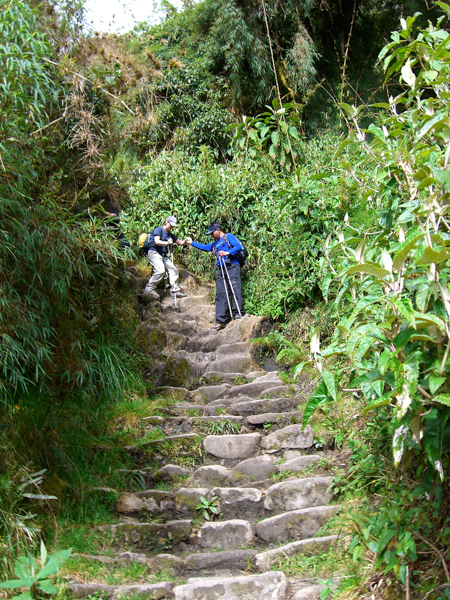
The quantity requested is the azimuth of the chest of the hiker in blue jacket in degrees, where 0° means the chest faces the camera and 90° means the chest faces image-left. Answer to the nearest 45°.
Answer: approximately 45°

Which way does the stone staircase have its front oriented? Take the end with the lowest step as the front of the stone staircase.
toward the camera

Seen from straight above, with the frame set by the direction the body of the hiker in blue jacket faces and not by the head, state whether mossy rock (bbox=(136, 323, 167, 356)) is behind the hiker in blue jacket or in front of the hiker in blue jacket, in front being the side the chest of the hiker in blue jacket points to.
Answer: in front

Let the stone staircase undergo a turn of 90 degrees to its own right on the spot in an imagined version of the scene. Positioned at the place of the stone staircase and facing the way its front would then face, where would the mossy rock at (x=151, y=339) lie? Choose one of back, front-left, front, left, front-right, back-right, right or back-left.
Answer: right

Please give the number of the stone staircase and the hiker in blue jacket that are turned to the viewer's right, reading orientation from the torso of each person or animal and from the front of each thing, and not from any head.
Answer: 0

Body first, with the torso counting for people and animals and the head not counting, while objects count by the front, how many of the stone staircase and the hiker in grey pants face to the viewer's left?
0
